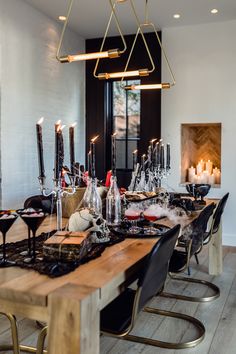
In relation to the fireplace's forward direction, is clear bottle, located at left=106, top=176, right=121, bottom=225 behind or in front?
in front

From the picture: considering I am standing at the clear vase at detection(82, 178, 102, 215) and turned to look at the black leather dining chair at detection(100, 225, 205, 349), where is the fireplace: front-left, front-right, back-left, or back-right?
back-left

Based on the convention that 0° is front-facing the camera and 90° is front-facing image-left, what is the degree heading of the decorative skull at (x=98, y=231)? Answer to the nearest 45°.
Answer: approximately 315°

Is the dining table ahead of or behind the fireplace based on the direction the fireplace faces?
ahead

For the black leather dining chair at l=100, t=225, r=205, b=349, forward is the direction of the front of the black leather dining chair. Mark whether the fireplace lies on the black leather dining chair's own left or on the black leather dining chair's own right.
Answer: on the black leather dining chair's own right

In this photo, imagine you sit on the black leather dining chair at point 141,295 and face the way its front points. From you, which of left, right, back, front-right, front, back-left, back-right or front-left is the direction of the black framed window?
front-right
